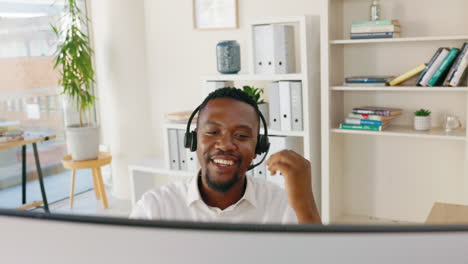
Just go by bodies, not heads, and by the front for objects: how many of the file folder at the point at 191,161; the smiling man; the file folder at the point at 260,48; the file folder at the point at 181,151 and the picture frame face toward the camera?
5

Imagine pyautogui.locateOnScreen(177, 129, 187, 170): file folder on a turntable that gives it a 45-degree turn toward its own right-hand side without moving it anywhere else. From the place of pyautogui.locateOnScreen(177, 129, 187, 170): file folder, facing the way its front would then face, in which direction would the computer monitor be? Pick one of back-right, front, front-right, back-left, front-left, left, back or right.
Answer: front-left

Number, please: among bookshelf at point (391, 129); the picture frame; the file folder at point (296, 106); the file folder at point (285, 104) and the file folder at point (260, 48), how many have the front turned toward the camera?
5

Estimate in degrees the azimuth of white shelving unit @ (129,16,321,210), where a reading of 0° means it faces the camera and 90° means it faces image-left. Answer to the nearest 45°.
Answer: approximately 45°

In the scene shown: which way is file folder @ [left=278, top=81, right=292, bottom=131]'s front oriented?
toward the camera

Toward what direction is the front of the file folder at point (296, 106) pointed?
toward the camera

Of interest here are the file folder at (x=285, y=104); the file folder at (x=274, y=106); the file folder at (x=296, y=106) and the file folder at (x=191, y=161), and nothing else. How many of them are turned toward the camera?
4

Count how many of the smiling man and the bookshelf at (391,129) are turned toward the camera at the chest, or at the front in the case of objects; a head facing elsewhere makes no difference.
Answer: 2

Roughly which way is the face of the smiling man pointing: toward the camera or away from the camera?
toward the camera

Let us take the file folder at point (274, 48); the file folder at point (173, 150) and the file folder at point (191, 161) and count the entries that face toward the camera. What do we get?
3

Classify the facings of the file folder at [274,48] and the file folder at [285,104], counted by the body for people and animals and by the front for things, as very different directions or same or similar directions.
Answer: same or similar directions

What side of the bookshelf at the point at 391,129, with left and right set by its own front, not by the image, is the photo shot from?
front

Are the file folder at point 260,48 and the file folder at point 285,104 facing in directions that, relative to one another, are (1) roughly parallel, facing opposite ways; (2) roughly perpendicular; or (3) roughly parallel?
roughly parallel
